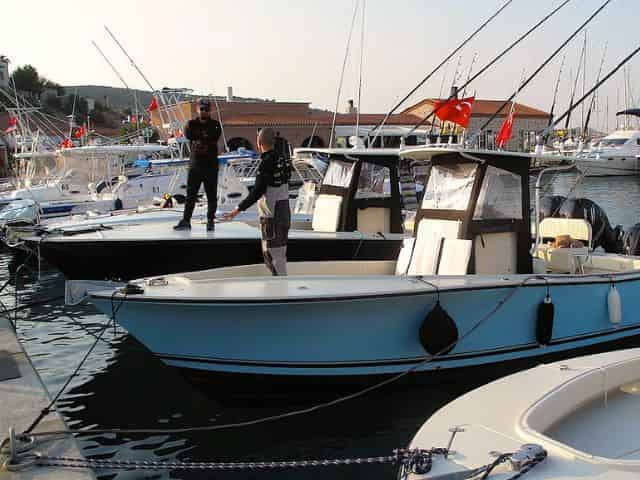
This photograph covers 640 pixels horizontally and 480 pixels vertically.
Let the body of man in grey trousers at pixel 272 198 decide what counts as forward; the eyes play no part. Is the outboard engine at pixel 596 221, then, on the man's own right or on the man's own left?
on the man's own right

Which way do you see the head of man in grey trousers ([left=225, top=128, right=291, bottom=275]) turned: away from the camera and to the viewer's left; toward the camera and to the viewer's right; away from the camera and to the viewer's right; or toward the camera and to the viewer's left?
away from the camera and to the viewer's left

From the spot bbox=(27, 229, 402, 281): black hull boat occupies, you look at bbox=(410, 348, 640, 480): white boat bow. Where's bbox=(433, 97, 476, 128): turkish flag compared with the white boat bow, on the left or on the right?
left

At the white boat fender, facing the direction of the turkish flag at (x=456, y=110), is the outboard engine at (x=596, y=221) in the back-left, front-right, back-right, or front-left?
front-right

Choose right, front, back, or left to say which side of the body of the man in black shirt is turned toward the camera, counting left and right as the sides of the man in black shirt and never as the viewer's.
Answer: front

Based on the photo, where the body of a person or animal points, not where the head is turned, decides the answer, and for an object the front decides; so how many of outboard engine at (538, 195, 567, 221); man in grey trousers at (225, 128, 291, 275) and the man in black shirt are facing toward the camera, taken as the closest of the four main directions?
1

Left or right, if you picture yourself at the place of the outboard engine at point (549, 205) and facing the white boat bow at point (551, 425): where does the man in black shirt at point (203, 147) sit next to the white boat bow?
right

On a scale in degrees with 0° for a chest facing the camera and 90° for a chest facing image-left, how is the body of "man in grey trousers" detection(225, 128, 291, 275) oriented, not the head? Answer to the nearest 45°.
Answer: approximately 135°

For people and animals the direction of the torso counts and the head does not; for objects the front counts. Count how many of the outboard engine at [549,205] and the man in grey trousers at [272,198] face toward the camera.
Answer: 0

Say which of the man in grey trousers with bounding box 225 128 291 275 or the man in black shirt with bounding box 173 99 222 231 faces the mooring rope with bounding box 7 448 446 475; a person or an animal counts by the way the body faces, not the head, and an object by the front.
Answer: the man in black shirt

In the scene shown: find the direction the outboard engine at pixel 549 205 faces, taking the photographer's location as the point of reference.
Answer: facing to the left of the viewer

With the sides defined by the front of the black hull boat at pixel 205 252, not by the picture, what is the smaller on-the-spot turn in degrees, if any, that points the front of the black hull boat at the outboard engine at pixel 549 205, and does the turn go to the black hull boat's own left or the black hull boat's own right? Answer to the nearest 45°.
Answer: approximately 135° to the black hull boat's own left

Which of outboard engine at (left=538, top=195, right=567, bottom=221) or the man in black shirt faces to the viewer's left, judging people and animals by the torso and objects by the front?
the outboard engine

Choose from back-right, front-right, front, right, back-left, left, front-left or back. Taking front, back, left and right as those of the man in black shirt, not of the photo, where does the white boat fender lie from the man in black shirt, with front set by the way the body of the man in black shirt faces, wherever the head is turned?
front-left

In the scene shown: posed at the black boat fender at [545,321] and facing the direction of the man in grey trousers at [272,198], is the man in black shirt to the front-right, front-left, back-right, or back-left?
front-right

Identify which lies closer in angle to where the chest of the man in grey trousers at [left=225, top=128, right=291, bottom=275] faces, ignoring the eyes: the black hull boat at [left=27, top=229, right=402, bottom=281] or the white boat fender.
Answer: the black hull boat
